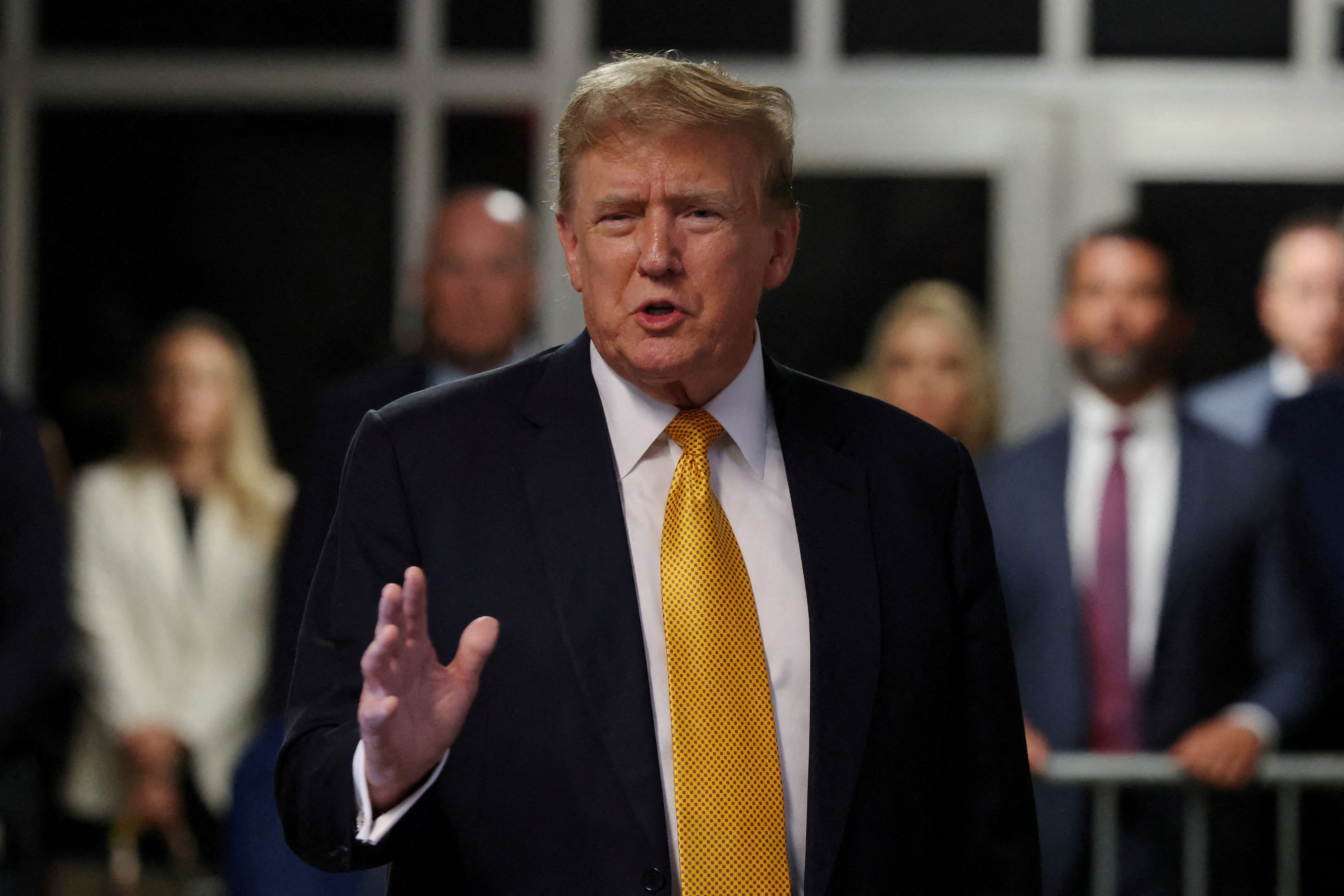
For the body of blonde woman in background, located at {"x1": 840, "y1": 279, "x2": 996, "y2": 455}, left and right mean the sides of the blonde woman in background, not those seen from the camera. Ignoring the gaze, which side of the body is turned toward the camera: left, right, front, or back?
front

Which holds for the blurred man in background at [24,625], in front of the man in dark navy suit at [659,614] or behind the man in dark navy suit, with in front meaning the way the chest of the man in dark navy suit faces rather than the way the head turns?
behind

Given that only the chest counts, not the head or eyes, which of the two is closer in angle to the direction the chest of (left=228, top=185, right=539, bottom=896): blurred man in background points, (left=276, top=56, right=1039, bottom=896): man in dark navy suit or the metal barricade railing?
the man in dark navy suit

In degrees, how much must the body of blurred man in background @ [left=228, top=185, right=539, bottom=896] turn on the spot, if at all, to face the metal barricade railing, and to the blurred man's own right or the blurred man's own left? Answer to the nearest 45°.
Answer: approximately 90° to the blurred man's own left

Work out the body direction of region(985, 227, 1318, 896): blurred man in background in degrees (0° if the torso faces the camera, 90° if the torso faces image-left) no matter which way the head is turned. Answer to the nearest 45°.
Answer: approximately 0°

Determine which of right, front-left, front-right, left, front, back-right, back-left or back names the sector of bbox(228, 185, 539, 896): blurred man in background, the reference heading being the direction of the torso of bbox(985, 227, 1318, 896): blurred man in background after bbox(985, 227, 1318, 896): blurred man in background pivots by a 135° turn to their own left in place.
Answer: back

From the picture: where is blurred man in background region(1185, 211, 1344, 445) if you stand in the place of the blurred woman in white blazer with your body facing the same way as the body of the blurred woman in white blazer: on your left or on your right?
on your left
